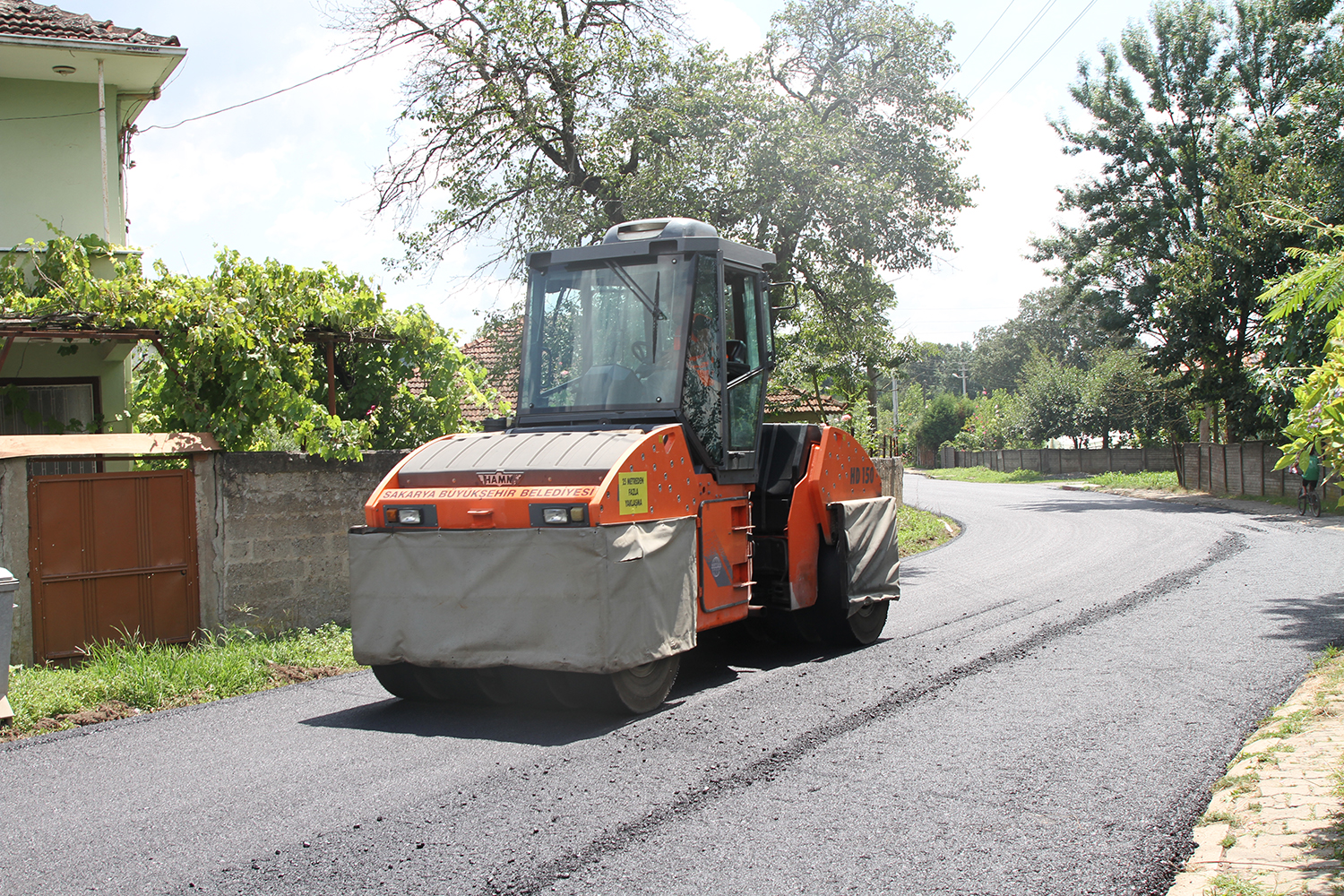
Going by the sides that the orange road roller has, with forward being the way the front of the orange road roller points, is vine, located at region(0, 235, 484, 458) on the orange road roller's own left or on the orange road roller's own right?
on the orange road roller's own right

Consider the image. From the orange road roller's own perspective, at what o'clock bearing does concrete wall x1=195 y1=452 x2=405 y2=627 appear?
The concrete wall is roughly at 3 o'clock from the orange road roller.

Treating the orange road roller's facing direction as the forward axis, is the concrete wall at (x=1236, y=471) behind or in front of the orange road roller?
behind

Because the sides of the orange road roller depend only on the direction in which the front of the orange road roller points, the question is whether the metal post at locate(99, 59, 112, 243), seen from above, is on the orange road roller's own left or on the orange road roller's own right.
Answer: on the orange road roller's own right

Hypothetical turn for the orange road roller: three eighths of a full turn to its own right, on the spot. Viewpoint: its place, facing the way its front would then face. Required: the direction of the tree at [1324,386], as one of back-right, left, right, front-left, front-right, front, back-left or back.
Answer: back-right

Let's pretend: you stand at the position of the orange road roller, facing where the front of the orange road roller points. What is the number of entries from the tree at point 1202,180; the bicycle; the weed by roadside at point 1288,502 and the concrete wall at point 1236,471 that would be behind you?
4

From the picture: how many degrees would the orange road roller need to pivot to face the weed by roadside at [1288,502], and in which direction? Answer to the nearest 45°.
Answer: approximately 180°

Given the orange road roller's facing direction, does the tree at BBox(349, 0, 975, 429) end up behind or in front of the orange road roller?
behind

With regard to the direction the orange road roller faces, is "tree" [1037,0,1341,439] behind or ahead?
behind

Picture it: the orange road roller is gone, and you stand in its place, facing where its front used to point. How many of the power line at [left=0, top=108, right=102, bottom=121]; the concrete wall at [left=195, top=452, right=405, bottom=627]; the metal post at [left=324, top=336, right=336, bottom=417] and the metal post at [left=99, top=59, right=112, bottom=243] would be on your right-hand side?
4

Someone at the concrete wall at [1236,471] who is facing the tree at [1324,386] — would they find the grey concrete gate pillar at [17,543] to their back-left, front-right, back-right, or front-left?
front-right

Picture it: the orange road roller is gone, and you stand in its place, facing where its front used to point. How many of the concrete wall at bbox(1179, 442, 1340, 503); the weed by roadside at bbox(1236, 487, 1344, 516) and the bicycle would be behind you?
3

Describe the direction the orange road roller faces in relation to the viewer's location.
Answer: facing the viewer and to the left of the viewer

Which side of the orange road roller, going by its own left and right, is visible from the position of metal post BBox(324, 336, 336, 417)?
right

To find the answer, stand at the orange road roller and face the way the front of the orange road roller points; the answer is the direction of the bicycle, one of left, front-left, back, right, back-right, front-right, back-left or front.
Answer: back
